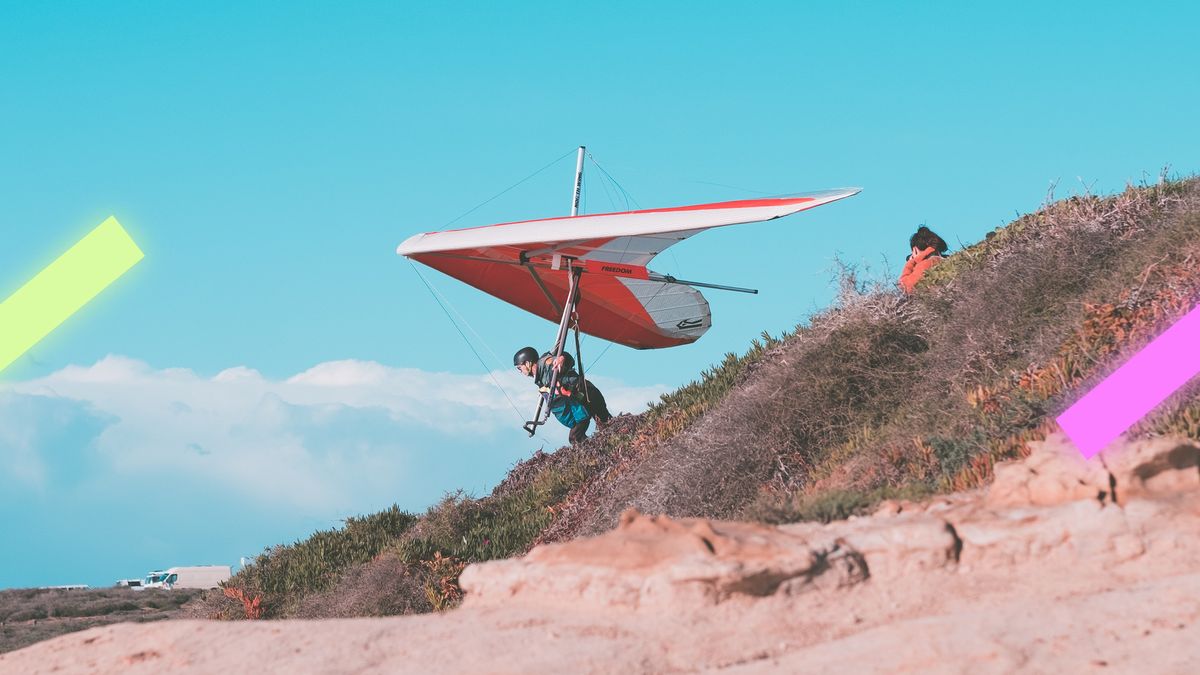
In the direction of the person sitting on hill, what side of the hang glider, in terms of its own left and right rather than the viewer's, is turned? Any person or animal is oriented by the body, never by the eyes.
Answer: back

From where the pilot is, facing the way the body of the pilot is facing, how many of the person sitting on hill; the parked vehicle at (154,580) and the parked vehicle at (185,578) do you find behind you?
1

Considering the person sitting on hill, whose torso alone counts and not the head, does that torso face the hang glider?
yes

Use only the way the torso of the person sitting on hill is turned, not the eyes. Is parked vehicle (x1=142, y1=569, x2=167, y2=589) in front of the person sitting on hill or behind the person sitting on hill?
in front

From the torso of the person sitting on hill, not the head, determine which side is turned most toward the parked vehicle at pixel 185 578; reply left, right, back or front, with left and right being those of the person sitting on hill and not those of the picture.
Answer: front

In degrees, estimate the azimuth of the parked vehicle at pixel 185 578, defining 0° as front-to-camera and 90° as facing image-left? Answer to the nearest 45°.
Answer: approximately 90°

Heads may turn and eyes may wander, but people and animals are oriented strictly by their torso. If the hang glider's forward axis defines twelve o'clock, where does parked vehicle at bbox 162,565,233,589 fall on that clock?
The parked vehicle is roughly at 1 o'clock from the hang glider.

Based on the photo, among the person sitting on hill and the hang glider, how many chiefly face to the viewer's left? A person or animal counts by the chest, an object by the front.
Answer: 2

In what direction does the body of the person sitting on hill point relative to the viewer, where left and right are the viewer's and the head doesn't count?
facing to the left of the viewer

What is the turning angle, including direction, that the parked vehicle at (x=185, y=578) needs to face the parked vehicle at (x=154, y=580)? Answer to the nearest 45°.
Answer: approximately 45° to its right

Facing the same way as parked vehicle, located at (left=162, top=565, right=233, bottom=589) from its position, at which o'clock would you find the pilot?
The pilot is roughly at 8 o'clock from the parked vehicle.

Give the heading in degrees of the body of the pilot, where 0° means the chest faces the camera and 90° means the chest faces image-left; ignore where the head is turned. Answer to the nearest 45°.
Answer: approximately 90°

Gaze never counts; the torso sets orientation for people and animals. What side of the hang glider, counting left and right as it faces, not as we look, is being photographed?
left

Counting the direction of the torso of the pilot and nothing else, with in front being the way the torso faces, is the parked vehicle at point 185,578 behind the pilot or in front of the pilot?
in front
